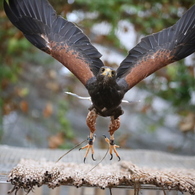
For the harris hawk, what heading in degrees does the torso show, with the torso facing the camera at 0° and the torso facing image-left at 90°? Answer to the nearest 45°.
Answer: approximately 0°
